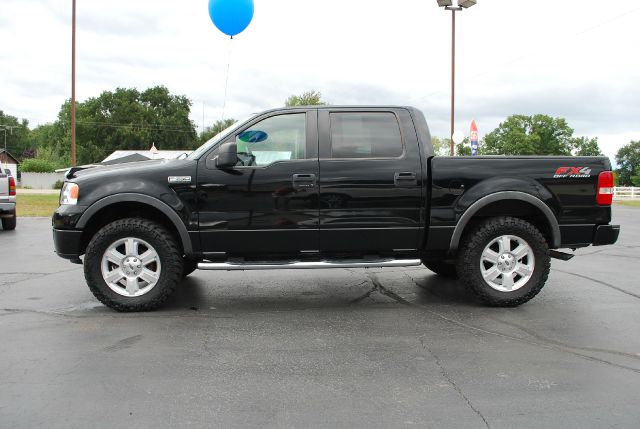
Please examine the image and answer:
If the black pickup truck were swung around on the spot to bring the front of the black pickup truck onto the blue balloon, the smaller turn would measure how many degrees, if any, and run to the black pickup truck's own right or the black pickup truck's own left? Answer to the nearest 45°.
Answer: approximately 90° to the black pickup truck's own right

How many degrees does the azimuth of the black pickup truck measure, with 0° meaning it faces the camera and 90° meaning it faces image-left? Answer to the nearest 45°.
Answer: approximately 90°
